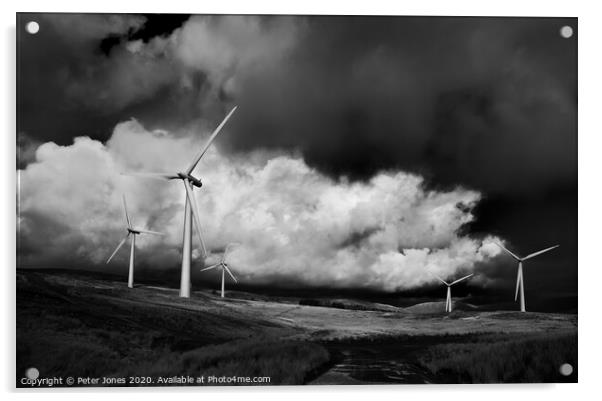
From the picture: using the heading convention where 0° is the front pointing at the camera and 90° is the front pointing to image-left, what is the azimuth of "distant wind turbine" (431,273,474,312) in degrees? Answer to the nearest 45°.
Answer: approximately 0°
